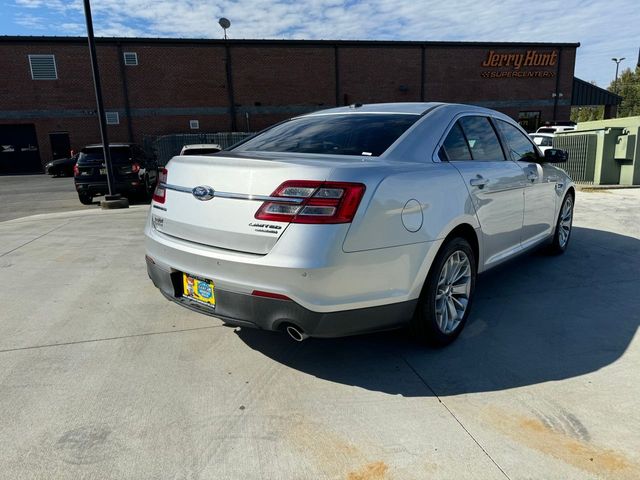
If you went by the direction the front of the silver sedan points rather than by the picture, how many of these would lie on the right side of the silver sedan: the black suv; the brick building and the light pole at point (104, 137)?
0

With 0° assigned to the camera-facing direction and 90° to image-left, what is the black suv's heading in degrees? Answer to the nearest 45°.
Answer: approximately 225°

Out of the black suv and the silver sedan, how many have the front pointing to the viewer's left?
0

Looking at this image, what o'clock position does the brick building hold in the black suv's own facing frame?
The brick building is roughly at 1 o'clock from the black suv.

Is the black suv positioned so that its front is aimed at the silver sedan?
no

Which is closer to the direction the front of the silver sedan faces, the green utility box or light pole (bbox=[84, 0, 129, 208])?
the green utility box

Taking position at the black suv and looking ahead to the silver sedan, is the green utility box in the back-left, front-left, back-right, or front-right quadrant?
front-left

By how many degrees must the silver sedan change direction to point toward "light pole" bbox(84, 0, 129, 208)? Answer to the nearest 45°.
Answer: approximately 90° to its left

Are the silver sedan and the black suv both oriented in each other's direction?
no

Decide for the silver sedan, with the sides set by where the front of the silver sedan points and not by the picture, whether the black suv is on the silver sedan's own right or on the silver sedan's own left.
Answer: on the silver sedan's own left

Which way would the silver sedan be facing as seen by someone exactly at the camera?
facing away from the viewer and to the right of the viewer

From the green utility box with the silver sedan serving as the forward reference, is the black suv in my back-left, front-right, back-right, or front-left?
front-right

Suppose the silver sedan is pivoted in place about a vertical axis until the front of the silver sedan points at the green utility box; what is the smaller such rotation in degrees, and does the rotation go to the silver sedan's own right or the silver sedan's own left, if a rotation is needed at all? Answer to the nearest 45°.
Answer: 0° — it already faces it

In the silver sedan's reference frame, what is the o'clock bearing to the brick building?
The brick building is roughly at 10 o'clock from the silver sedan.

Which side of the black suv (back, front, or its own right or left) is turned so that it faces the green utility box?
right

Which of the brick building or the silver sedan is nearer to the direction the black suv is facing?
the brick building
